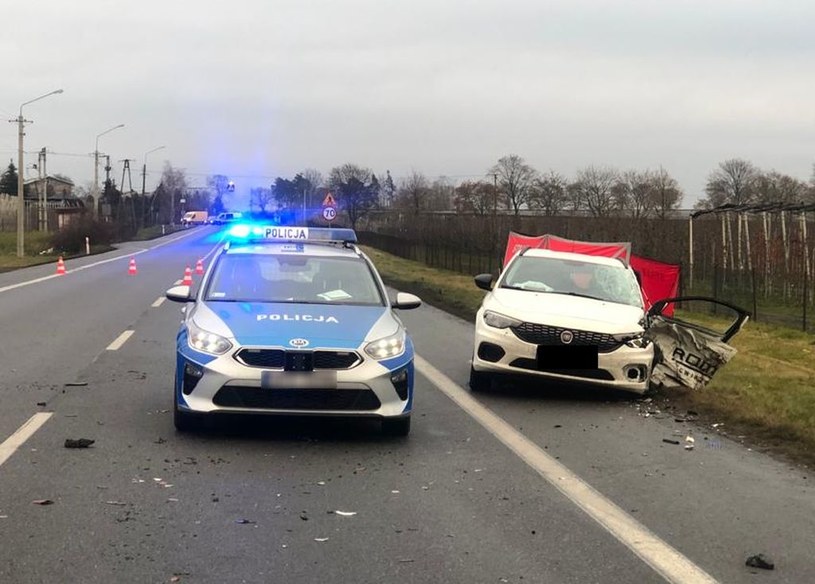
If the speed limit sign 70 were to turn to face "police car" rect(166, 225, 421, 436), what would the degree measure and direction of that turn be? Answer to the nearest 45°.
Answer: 0° — it already faces it

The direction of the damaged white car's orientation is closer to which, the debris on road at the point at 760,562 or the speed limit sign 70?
the debris on road

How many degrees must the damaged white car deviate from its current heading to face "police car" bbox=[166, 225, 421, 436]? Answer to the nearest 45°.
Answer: approximately 45° to its right

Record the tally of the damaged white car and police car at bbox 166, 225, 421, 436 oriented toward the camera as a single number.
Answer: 2

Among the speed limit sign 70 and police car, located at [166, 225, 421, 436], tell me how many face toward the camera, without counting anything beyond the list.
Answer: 2
